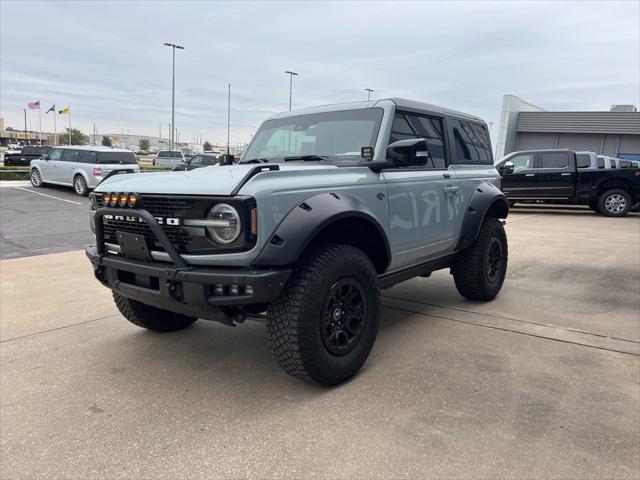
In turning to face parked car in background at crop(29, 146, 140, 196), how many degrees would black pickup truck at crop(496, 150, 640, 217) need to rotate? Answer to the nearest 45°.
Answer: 0° — it already faces it

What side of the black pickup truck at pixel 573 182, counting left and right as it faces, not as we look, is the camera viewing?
left

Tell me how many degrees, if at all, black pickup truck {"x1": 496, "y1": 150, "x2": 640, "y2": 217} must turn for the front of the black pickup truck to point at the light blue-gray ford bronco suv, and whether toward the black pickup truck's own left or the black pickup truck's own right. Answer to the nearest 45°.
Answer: approximately 90° to the black pickup truck's own left

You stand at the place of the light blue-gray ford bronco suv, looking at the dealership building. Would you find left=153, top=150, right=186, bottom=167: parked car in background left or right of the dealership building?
left

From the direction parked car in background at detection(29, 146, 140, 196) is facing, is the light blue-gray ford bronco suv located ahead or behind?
behind

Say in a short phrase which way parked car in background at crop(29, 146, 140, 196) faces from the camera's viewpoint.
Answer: facing away from the viewer and to the left of the viewer

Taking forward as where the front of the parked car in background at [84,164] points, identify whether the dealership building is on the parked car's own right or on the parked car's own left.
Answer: on the parked car's own right

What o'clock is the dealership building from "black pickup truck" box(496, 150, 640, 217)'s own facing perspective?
The dealership building is roughly at 3 o'clock from the black pickup truck.

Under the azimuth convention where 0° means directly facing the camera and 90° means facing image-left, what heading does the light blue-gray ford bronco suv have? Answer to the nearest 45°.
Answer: approximately 45°

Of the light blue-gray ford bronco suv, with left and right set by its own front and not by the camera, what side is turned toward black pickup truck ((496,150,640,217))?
back

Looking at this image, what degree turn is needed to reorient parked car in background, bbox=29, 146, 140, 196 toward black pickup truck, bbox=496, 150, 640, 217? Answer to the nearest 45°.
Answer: approximately 180°

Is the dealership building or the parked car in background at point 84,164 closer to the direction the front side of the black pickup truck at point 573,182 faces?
the parked car in background

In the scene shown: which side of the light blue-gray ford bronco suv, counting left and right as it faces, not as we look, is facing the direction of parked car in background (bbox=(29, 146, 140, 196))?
right
